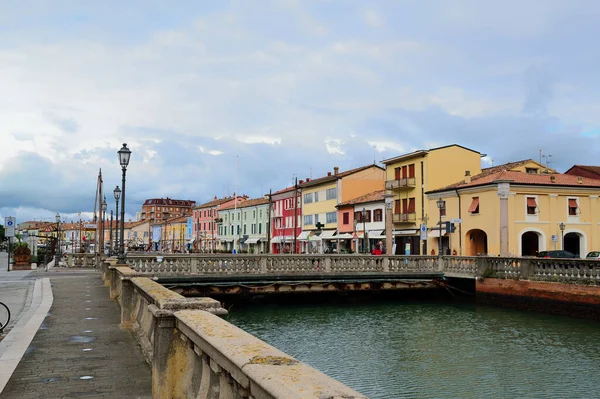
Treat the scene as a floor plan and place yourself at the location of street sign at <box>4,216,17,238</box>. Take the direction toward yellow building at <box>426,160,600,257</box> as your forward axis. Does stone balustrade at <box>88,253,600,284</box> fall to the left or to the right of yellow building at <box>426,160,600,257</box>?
right

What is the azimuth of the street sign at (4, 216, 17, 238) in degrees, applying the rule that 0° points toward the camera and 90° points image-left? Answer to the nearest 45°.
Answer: approximately 0°

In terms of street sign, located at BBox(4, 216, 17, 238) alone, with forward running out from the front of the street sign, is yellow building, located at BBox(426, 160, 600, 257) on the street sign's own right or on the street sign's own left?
on the street sign's own left

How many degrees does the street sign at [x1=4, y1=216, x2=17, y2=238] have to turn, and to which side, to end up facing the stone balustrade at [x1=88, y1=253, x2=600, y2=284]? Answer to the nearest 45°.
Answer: approximately 45° to its left

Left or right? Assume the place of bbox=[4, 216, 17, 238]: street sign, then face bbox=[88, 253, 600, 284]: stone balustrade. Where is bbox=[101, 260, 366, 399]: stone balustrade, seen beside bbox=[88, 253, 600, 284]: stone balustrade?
right

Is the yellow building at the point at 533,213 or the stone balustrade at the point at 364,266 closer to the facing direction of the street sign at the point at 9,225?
the stone balustrade

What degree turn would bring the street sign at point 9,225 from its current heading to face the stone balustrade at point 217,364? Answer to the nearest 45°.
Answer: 0° — it already faces it
